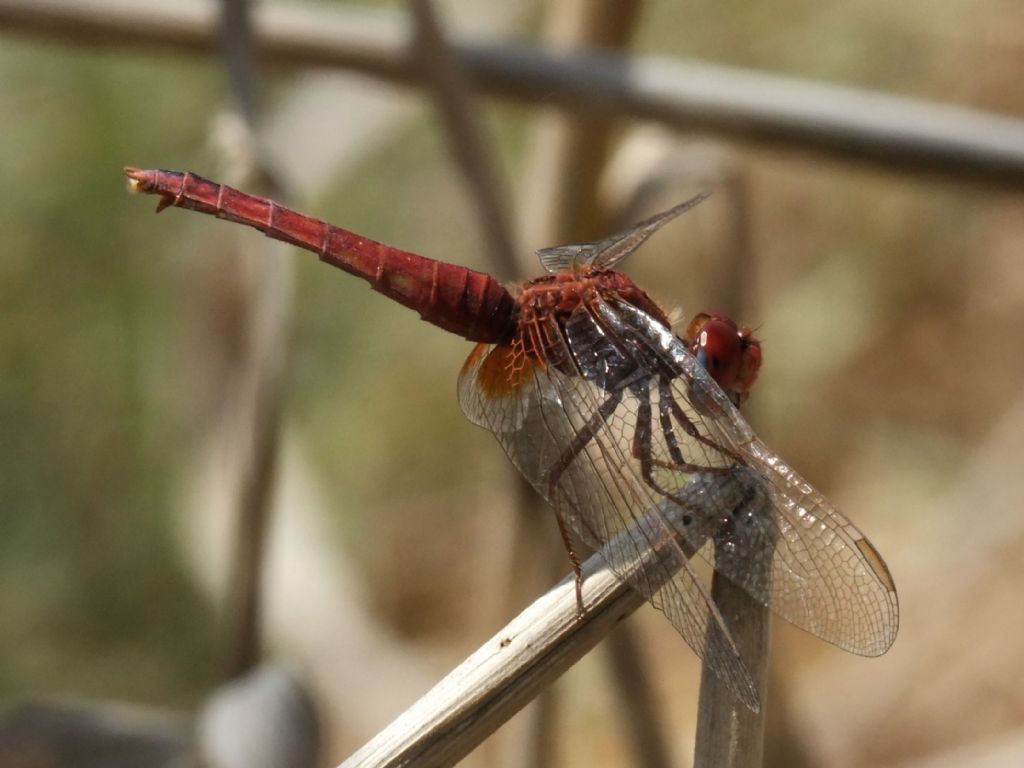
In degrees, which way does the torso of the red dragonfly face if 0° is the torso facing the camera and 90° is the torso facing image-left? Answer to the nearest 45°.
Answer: approximately 270°

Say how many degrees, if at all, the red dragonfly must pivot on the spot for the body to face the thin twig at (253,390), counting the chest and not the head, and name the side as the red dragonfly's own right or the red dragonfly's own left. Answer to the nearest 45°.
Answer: approximately 180°
